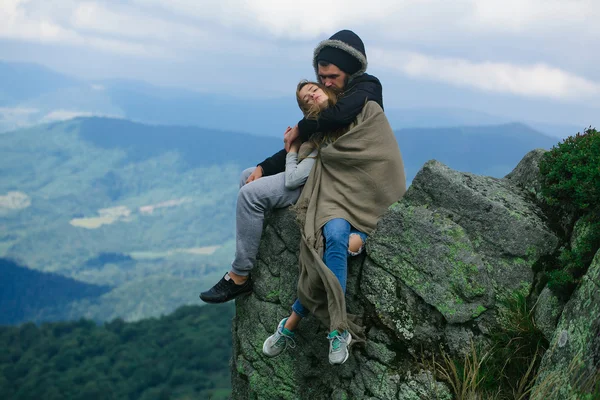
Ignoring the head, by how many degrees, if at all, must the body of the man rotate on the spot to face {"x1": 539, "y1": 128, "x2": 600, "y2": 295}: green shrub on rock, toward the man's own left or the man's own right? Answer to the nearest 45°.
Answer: approximately 135° to the man's own left

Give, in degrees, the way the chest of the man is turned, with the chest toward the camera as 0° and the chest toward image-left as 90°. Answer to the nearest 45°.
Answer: approximately 90°

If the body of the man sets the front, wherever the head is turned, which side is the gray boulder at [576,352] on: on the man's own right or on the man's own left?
on the man's own left
